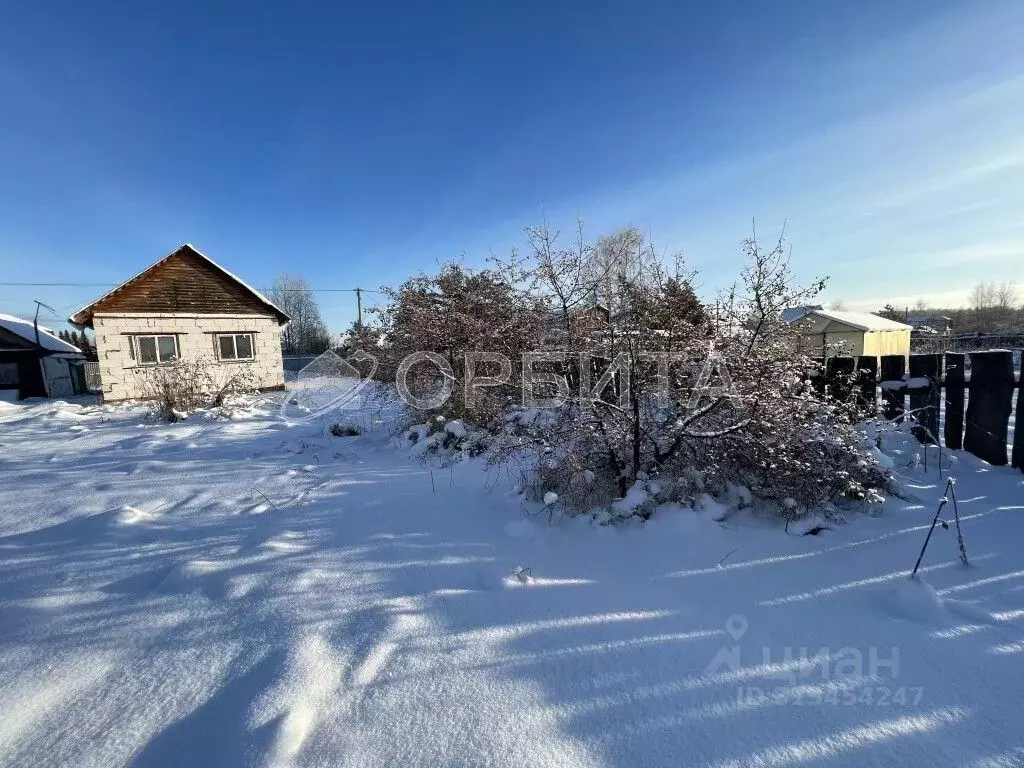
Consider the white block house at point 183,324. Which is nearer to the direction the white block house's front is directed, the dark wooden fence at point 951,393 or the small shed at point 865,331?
the dark wooden fence

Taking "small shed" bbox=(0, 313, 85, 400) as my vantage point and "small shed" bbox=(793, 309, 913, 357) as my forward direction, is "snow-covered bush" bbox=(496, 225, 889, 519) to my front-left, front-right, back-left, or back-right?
front-right

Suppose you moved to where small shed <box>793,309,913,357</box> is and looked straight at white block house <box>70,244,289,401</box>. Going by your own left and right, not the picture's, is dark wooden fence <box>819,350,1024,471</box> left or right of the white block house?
left

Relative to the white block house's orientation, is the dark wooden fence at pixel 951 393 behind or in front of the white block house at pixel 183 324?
in front

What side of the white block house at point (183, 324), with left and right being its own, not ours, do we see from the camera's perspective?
front

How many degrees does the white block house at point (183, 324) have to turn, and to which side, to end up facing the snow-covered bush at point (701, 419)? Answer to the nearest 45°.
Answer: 0° — it already faces it

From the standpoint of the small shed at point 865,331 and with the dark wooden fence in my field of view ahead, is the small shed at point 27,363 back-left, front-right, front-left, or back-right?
front-right

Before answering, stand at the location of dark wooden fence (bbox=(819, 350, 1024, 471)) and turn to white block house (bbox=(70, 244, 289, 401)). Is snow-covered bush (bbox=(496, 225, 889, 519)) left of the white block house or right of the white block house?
left

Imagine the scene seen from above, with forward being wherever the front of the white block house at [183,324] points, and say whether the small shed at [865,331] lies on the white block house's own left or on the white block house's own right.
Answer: on the white block house's own left
